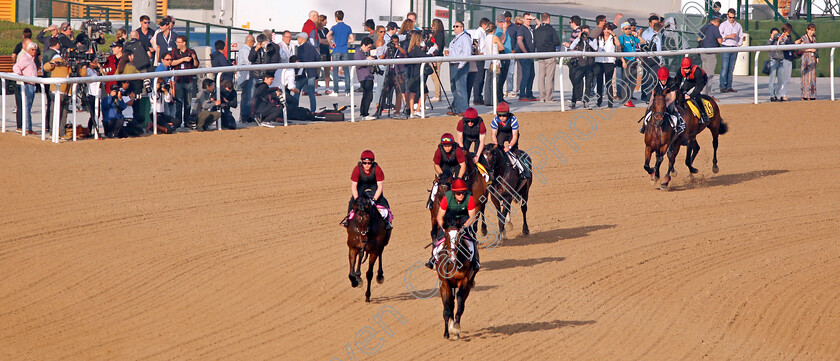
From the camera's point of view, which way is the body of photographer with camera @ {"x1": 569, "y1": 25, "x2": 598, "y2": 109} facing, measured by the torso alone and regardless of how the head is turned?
toward the camera

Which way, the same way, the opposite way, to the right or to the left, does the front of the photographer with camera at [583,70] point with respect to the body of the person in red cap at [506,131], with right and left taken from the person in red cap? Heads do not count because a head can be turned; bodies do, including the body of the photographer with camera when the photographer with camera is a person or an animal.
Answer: the same way

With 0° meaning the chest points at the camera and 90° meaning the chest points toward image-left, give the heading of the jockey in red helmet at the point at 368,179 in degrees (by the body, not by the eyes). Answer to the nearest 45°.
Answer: approximately 0°

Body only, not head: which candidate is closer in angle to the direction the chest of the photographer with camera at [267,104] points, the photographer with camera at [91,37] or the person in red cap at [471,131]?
the person in red cap

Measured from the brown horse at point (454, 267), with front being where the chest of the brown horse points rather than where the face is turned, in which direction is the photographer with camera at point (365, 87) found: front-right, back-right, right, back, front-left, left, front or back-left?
back

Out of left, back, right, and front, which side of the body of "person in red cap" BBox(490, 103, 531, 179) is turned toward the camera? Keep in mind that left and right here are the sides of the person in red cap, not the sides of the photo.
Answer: front

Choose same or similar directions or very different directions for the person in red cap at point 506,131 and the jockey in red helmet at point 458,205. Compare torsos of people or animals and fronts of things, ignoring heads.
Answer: same or similar directions

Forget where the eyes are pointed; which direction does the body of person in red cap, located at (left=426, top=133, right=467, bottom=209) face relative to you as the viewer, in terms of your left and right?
facing the viewer

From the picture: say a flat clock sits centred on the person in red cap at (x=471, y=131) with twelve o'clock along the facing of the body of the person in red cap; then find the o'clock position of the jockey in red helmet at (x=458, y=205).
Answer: The jockey in red helmet is roughly at 12 o'clock from the person in red cap.

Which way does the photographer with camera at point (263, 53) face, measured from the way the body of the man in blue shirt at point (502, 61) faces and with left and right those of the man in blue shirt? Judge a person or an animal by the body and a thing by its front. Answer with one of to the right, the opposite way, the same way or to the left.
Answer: the same way
